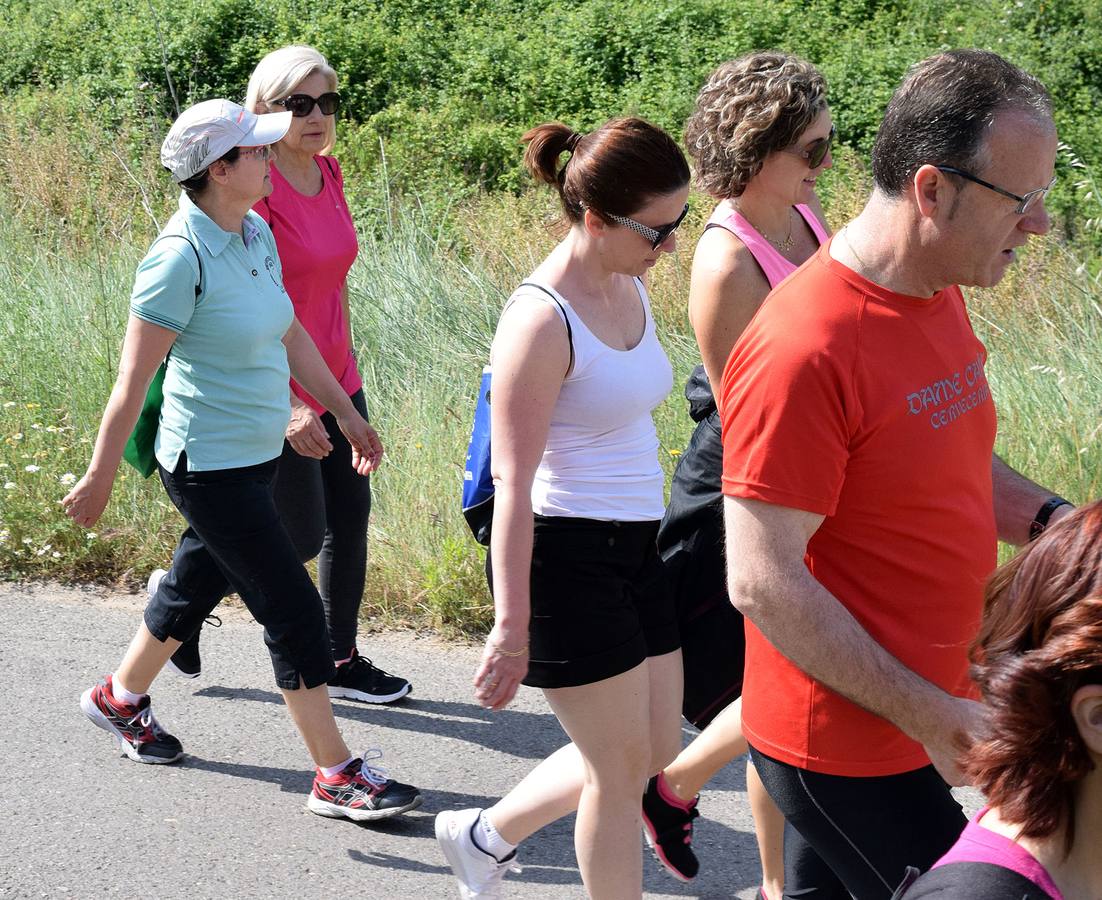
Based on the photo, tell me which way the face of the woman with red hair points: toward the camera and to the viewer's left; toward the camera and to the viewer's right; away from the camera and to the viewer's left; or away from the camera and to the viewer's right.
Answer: away from the camera and to the viewer's right

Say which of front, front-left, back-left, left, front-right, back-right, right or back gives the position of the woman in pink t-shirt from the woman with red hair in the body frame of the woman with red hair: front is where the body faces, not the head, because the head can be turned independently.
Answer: back-left

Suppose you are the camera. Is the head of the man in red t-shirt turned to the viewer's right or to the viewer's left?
to the viewer's right

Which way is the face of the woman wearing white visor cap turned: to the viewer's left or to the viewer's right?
to the viewer's right

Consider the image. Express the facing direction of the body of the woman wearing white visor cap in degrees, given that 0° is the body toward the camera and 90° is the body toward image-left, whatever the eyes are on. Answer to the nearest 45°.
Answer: approximately 315°

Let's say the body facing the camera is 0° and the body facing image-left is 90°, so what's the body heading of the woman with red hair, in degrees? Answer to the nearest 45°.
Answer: approximately 270°

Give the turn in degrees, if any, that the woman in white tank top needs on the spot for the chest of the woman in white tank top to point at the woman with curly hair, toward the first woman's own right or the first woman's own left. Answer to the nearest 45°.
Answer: approximately 90° to the first woman's own left

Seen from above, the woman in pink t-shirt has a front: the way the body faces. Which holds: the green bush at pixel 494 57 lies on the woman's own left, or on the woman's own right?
on the woman's own left

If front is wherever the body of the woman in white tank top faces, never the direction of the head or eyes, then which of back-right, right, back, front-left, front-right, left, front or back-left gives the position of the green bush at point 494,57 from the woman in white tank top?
back-left

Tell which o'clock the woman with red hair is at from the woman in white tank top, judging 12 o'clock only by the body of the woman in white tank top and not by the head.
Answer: The woman with red hair is roughly at 1 o'clock from the woman in white tank top.

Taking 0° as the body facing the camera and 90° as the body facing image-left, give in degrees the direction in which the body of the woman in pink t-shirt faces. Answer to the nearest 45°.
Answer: approximately 315°
